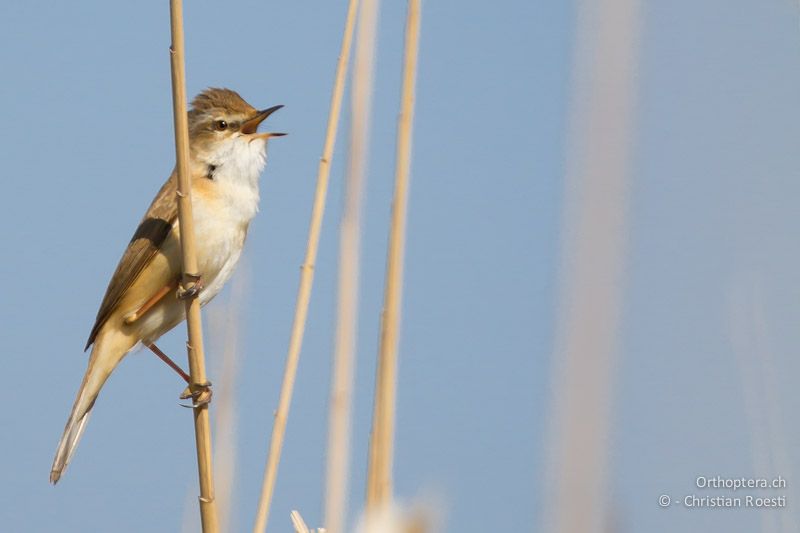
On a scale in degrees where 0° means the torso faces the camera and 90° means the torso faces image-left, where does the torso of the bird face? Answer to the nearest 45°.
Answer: approximately 270°
